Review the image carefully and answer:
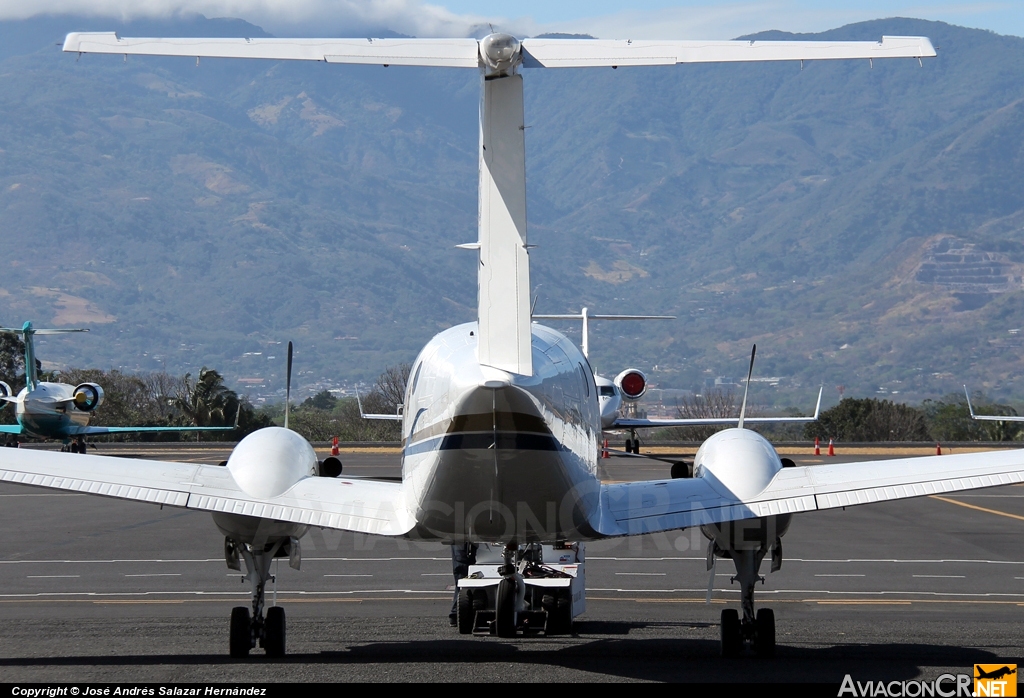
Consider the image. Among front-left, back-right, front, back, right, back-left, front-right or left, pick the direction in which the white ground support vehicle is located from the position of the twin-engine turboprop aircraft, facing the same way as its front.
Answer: front

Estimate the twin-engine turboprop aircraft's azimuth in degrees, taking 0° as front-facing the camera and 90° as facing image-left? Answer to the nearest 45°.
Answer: approximately 180°
